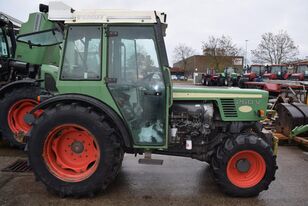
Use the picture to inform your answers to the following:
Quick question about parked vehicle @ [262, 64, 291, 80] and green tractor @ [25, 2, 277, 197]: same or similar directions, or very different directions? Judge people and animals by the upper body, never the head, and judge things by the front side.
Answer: very different directions

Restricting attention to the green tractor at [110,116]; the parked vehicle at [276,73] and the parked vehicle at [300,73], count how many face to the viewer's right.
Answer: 1

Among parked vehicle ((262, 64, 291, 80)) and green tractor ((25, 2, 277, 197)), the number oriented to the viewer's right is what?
1

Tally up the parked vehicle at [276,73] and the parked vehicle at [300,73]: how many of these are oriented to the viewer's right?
0

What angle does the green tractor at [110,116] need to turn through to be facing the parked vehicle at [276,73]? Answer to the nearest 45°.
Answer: approximately 45° to its left

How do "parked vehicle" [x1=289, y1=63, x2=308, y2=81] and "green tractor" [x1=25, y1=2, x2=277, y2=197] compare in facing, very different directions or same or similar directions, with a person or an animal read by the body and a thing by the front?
very different directions

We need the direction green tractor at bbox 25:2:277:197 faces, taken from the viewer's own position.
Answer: facing to the right of the viewer

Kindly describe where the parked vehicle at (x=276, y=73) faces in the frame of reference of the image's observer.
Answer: facing the viewer and to the left of the viewer

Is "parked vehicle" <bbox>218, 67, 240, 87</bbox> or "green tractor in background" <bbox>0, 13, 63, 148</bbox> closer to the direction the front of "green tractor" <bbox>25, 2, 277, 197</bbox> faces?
the parked vehicle
